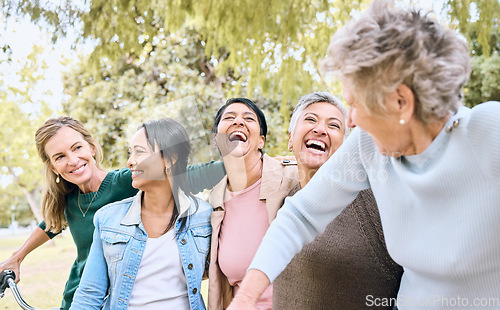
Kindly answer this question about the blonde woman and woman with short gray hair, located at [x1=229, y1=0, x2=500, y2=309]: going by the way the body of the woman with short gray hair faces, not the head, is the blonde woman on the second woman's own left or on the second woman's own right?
on the second woman's own right

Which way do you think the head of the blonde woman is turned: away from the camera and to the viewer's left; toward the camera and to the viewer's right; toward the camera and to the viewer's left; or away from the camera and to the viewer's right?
toward the camera and to the viewer's right

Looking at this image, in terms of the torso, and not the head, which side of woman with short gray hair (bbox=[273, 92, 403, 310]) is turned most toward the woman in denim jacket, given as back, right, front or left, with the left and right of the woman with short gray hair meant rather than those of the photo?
right

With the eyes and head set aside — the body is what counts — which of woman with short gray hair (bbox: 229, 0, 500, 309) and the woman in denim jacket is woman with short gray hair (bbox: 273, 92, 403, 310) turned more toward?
the woman with short gray hair

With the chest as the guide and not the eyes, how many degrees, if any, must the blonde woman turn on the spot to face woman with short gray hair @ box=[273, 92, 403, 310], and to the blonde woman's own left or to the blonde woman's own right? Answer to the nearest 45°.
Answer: approximately 45° to the blonde woman's own left

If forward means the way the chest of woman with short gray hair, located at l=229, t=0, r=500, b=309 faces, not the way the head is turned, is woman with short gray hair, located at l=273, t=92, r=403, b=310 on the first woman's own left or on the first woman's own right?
on the first woman's own right

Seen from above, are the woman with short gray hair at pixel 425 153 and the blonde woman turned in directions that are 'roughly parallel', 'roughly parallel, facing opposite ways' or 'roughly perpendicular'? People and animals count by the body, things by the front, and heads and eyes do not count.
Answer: roughly perpendicular

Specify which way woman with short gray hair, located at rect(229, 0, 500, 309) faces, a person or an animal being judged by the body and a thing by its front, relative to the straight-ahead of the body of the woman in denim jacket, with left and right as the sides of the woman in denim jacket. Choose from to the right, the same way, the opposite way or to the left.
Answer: to the right

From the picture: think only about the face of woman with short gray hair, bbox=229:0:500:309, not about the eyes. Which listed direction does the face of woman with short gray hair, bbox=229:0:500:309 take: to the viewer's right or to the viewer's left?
to the viewer's left
